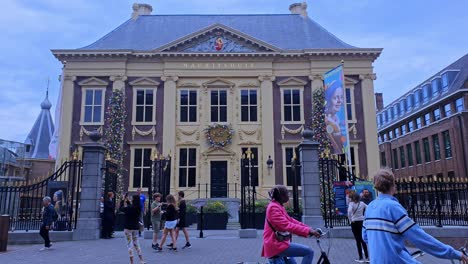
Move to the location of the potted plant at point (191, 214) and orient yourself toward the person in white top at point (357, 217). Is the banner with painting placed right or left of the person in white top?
left

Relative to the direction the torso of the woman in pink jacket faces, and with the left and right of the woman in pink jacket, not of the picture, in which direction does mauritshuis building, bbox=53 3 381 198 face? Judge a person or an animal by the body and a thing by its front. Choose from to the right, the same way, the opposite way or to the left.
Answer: to the right

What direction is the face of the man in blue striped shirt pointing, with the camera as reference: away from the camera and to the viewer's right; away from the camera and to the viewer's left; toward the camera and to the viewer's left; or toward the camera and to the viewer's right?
away from the camera and to the viewer's right

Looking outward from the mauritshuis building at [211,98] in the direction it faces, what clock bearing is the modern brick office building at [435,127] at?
the modern brick office building at [435,127] is roughly at 8 o'clock from the mauritshuis building at [211,98].

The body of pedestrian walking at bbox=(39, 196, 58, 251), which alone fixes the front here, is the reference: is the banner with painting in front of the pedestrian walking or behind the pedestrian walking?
behind

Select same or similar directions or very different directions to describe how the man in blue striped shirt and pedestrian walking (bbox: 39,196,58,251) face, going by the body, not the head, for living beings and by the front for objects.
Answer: very different directions

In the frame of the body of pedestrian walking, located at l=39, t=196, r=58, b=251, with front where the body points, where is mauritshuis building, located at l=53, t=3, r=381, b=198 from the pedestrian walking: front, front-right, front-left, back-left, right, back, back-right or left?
back-right

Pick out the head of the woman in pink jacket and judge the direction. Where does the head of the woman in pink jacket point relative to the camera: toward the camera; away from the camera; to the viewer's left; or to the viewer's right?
to the viewer's right

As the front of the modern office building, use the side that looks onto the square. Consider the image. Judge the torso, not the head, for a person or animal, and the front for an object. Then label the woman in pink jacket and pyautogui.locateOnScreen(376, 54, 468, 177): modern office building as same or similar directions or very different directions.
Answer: very different directions

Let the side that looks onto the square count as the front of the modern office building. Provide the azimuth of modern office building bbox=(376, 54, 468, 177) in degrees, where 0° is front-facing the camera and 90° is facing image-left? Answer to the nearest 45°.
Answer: approximately 45°

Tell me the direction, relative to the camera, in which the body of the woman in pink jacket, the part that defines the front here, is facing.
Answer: to the viewer's right
